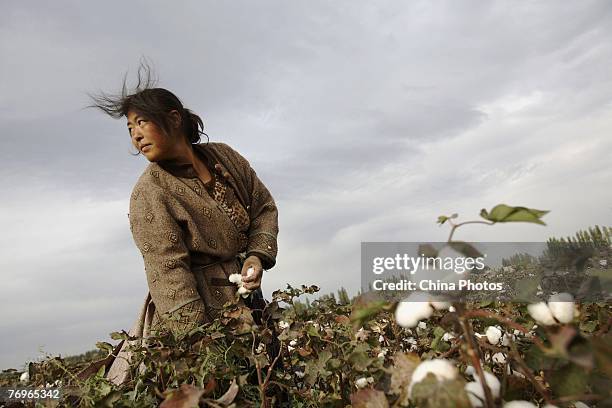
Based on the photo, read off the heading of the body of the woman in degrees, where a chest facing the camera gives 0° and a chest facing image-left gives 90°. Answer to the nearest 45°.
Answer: approximately 315°

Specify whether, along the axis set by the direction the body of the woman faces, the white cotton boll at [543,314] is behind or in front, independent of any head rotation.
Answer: in front

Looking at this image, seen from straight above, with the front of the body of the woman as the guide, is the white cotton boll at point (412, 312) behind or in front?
in front

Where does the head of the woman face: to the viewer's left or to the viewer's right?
to the viewer's left

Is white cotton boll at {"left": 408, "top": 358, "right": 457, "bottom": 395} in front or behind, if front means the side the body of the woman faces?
in front
